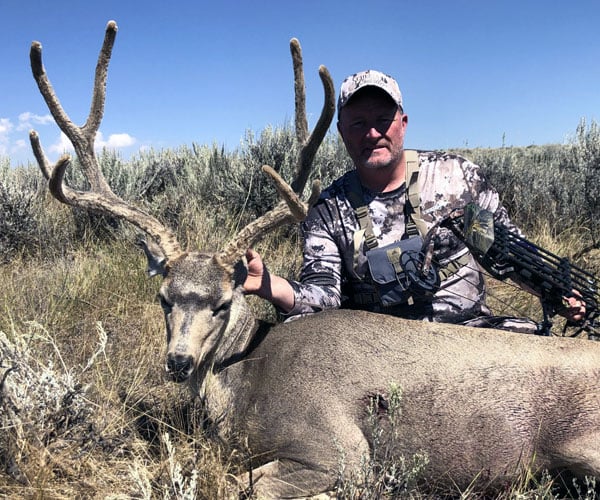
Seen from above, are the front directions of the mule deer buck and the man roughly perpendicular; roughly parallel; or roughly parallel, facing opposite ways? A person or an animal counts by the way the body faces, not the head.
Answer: roughly perpendicular

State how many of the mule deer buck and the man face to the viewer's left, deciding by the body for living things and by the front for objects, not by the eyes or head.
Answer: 1

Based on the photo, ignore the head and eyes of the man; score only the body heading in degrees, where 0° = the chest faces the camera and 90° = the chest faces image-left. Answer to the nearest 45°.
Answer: approximately 0°

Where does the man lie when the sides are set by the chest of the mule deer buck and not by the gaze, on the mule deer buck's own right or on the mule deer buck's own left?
on the mule deer buck's own right

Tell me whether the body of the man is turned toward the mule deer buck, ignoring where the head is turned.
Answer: yes

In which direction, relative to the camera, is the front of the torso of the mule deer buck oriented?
to the viewer's left
